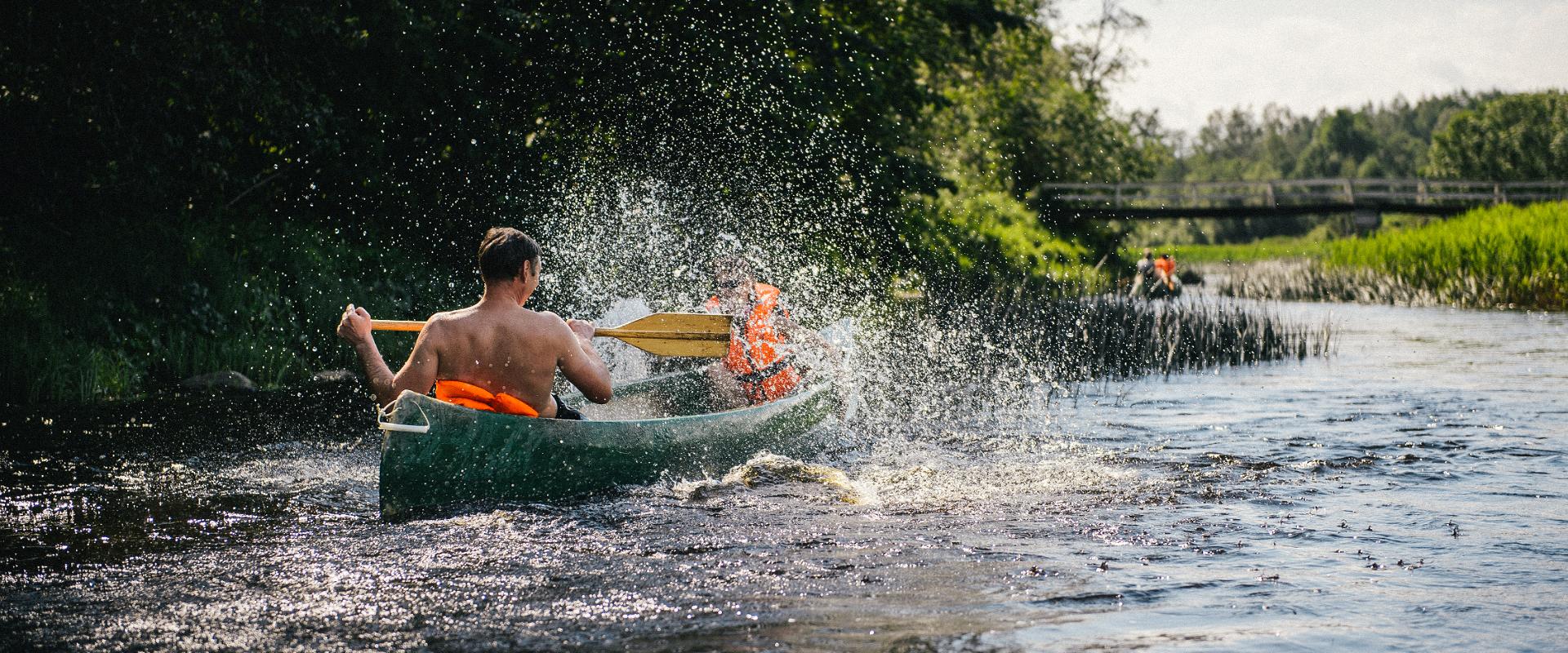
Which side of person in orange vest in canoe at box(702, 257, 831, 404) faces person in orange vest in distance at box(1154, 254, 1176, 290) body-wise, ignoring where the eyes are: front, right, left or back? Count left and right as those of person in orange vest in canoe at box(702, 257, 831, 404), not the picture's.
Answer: back

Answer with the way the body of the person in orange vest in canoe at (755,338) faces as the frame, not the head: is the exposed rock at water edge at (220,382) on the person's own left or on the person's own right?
on the person's own right

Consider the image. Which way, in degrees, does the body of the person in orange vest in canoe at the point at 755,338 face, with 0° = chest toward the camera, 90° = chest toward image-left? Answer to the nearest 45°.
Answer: approximately 45°

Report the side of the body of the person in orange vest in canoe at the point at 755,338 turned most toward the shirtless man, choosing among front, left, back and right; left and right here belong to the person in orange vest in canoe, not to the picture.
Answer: front

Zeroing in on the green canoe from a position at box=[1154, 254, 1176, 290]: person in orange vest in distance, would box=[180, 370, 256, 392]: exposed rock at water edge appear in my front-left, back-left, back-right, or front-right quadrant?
front-right

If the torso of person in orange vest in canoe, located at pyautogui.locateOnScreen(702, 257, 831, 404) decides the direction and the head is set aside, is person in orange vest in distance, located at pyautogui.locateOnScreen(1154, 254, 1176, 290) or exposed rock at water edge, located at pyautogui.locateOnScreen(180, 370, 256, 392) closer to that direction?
the exposed rock at water edge

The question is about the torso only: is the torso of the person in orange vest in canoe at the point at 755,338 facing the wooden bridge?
no
